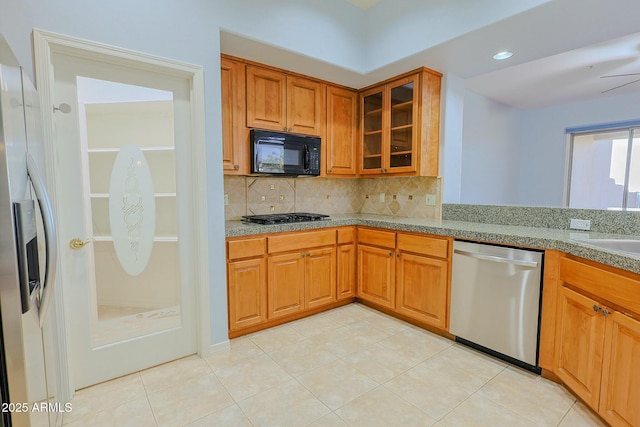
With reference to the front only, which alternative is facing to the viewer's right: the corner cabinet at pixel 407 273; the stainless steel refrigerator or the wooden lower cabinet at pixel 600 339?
the stainless steel refrigerator

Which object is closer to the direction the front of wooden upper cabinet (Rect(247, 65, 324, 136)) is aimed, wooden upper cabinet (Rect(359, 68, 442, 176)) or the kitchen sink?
the kitchen sink

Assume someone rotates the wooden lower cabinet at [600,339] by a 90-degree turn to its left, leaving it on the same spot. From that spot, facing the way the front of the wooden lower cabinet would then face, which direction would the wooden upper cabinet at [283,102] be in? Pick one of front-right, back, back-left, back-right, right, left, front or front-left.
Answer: back-right

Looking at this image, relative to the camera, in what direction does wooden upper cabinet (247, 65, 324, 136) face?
facing the viewer and to the right of the viewer

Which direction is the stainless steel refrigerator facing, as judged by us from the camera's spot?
facing to the right of the viewer

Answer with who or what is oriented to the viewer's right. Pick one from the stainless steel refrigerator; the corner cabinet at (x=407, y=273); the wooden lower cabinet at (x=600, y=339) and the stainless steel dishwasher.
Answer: the stainless steel refrigerator

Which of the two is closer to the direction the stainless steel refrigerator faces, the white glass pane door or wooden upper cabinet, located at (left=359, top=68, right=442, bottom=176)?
the wooden upper cabinet

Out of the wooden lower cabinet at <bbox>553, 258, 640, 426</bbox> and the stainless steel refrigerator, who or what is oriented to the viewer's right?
the stainless steel refrigerator

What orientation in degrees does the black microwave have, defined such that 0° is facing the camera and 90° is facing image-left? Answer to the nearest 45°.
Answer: approximately 315°

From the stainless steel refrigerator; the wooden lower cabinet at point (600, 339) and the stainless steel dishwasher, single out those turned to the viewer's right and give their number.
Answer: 1

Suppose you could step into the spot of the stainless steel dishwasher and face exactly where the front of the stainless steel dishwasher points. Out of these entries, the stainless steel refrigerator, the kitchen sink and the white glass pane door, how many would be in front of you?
2

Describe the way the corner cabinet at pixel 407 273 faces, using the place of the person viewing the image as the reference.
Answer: facing the viewer and to the left of the viewer

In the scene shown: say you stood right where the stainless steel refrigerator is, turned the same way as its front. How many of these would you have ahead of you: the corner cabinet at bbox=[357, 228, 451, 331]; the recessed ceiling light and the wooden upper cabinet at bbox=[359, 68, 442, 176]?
3
